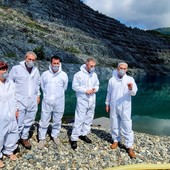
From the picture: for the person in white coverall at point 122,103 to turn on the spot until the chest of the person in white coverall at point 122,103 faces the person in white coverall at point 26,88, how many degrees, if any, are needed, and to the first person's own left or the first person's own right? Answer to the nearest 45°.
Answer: approximately 90° to the first person's own right

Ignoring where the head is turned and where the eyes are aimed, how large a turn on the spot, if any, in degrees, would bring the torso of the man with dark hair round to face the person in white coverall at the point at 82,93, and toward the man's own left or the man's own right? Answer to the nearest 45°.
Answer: approximately 90° to the man's own left

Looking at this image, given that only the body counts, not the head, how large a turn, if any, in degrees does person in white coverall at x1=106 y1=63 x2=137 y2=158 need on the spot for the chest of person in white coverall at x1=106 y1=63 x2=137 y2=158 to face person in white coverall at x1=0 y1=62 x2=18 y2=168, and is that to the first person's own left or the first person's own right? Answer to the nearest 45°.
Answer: approximately 45° to the first person's own right

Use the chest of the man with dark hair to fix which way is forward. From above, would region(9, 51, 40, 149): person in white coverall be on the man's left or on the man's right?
on the man's right

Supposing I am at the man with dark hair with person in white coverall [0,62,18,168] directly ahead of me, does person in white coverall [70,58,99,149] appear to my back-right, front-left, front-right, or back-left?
back-left

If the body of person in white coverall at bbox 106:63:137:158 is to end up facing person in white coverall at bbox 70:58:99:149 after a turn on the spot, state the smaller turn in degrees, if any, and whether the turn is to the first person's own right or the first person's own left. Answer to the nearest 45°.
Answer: approximately 90° to the first person's own right

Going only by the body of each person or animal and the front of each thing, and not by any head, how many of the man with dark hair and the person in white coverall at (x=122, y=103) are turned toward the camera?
2
